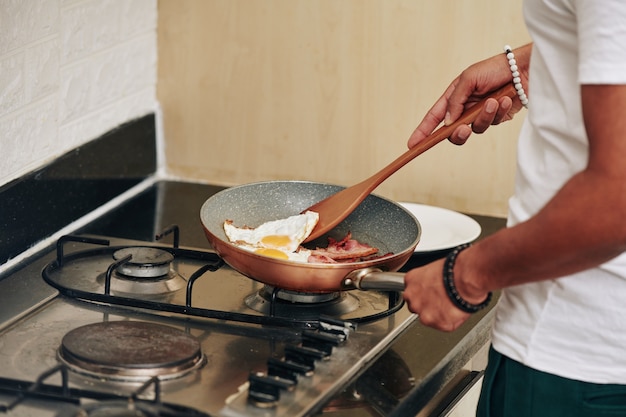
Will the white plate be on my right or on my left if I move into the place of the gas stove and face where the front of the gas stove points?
on my left

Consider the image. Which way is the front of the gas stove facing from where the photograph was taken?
facing the viewer and to the right of the viewer
